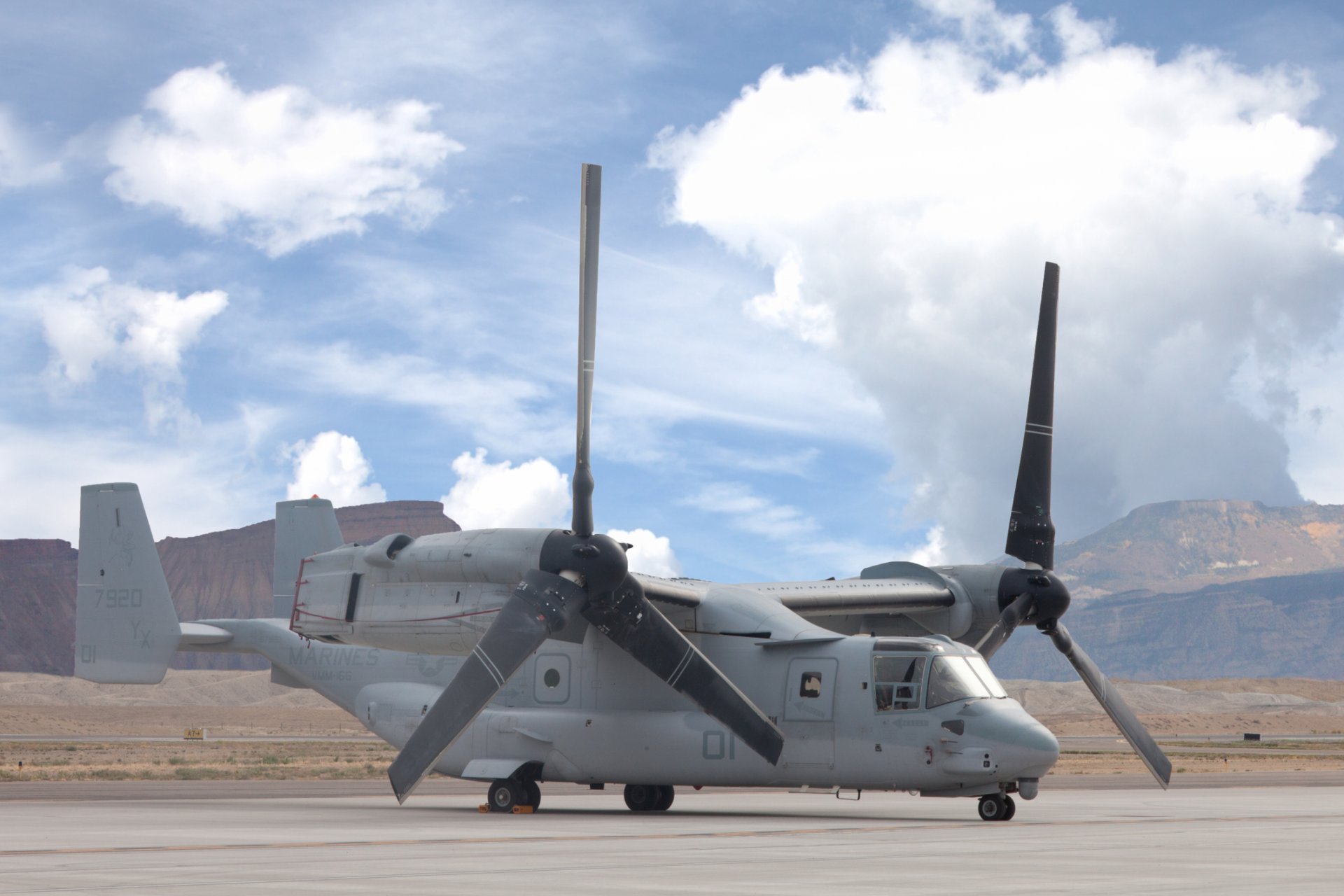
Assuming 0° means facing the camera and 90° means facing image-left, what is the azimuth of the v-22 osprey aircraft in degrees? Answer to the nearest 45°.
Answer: approximately 315°
